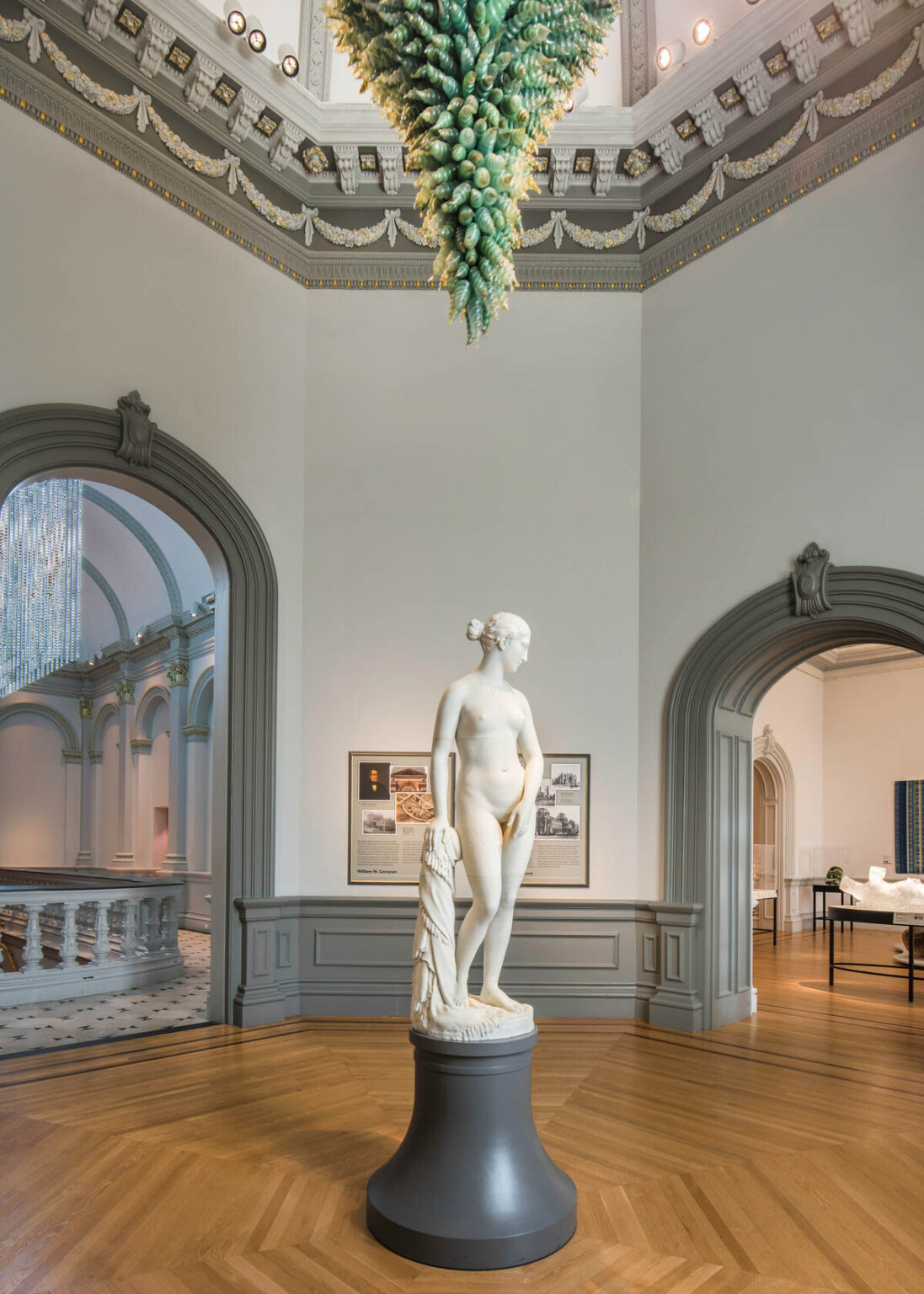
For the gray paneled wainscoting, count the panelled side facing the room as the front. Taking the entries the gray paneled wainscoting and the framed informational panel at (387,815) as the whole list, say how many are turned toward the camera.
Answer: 2

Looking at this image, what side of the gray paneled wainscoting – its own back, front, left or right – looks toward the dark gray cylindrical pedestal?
front

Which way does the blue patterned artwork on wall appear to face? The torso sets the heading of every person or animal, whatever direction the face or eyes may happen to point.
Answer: toward the camera

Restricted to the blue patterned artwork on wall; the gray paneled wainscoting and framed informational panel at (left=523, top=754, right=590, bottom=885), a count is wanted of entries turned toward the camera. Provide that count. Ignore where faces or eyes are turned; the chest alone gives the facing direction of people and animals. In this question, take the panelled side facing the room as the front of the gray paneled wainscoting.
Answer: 3

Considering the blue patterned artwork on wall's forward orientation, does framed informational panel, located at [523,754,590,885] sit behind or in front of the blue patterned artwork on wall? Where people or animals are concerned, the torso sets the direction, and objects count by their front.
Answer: in front

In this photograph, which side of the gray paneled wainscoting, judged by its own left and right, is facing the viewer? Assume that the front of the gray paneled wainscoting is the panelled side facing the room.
front

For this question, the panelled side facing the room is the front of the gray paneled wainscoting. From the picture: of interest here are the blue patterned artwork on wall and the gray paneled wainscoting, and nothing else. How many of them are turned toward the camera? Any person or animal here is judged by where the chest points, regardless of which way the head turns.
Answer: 2

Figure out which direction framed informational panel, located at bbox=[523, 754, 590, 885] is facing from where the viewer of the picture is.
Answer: facing the viewer

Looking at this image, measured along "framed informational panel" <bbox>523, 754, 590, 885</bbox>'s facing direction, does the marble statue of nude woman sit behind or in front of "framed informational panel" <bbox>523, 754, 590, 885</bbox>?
in front
